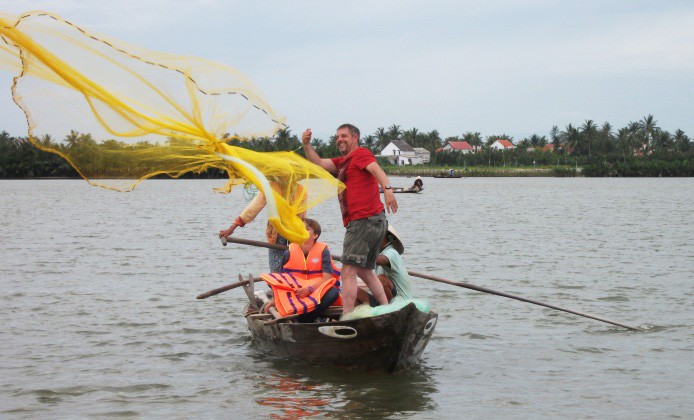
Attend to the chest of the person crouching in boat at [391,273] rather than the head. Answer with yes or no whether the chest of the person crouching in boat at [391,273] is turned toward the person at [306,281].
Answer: yes

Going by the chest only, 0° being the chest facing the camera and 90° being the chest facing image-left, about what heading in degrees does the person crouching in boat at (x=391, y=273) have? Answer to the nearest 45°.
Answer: approximately 90°

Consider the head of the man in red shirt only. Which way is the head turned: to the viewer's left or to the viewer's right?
to the viewer's left

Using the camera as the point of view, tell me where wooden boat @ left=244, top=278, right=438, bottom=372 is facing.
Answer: facing the viewer and to the right of the viewer
